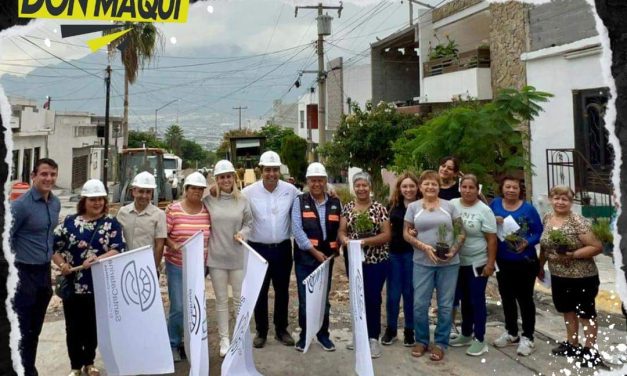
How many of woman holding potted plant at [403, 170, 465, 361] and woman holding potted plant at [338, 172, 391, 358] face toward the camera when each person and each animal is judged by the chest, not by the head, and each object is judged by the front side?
2

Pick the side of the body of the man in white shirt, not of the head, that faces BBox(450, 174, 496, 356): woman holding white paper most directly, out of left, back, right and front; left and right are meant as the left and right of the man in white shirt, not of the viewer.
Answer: left

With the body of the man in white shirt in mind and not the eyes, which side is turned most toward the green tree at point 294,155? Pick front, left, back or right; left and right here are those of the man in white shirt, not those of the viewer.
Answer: back

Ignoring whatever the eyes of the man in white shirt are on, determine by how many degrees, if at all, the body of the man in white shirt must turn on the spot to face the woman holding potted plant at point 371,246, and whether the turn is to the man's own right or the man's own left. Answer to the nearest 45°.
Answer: approximately 90° to the man's own left

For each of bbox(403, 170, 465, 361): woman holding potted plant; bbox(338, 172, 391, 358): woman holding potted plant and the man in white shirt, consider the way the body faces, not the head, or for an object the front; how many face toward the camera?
3

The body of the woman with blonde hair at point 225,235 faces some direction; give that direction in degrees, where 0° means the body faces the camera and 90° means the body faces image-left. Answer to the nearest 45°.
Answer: approximately 0°

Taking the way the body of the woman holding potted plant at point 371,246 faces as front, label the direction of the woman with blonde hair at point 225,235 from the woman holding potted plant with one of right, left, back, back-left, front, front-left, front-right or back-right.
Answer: right

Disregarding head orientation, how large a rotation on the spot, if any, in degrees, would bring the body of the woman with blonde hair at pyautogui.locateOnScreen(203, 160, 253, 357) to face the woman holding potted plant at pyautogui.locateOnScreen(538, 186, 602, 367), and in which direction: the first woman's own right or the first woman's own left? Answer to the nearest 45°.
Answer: approximately 90° to the first woman's own left

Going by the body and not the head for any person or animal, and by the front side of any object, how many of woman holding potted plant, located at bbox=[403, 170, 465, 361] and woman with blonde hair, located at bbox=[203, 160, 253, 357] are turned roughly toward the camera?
2

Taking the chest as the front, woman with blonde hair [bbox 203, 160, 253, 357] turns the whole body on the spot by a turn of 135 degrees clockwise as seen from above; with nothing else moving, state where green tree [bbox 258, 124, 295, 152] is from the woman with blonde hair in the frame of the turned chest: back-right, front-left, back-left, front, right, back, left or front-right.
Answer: front-right

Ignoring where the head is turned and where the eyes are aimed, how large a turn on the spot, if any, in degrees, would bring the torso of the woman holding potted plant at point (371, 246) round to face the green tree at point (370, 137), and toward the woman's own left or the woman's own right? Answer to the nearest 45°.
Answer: approximately 180°

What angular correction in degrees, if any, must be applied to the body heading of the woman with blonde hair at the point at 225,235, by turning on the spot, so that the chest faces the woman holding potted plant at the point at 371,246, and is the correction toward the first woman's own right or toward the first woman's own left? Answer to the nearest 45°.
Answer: approximately 90° to the first woman's own left

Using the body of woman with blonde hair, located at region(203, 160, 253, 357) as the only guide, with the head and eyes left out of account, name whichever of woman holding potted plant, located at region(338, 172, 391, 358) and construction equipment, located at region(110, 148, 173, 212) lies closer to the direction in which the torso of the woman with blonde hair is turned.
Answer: the woman holding potted plant

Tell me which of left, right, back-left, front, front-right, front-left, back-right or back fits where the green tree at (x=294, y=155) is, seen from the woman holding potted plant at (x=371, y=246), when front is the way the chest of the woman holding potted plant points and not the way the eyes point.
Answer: back
